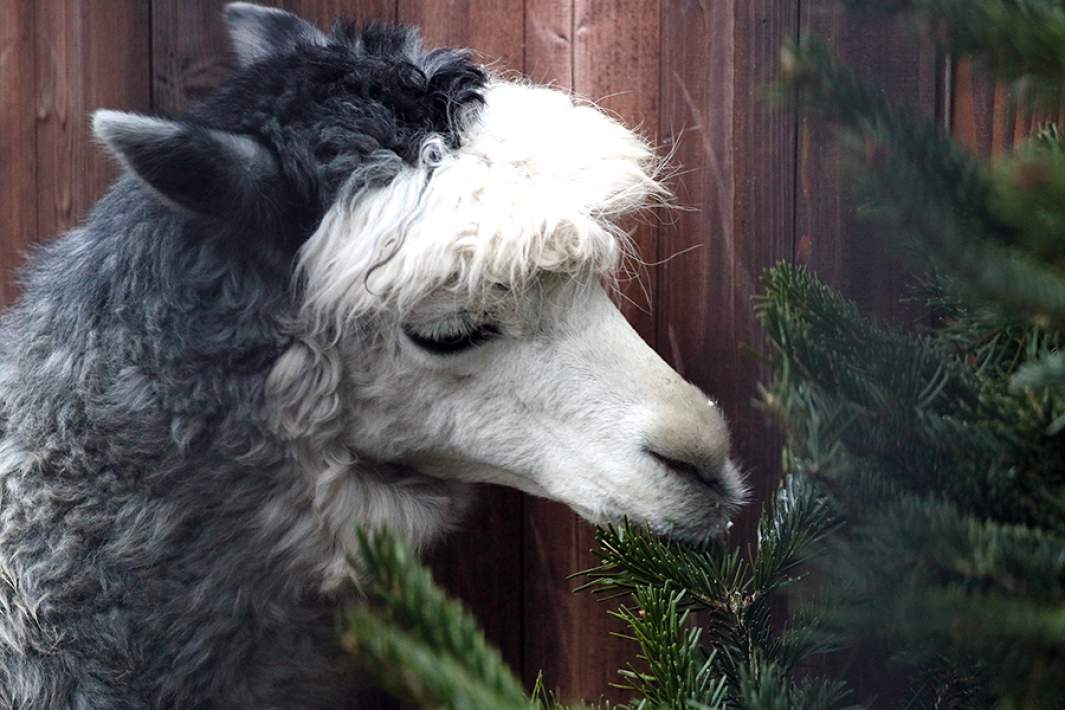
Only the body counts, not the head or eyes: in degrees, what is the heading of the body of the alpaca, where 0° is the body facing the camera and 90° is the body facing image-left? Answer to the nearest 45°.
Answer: approximately 270°

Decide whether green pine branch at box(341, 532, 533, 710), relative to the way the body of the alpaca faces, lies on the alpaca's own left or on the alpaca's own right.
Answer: on the alpaca's own right
